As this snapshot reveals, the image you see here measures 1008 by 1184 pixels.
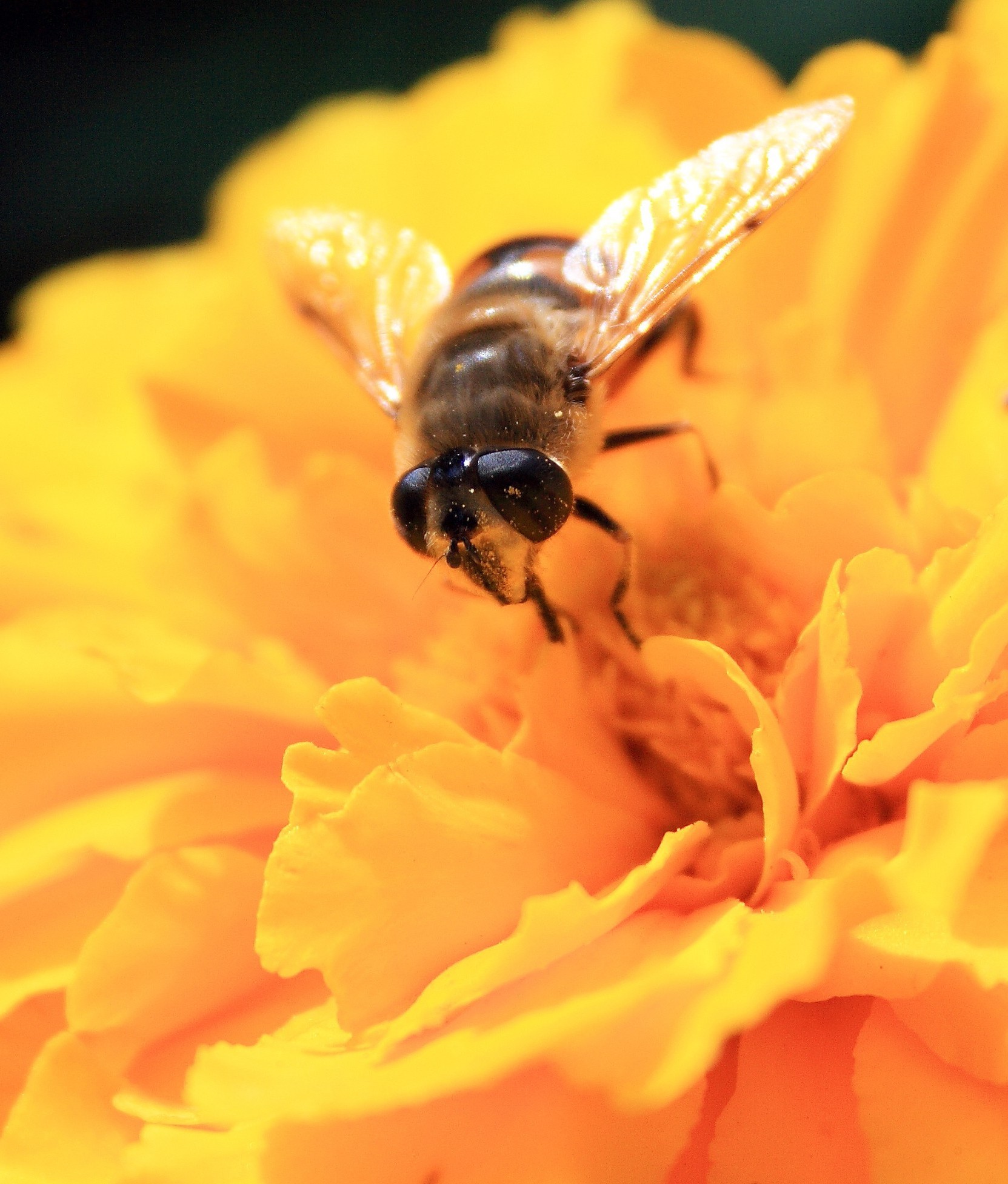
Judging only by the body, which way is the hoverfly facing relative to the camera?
toward the camera
